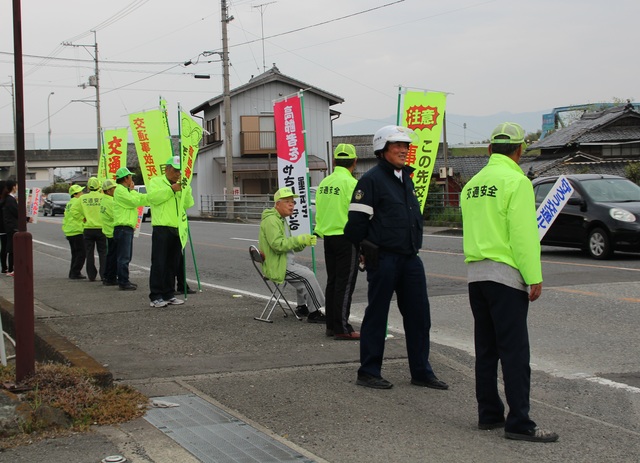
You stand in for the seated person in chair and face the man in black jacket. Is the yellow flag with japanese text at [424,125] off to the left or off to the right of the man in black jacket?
left

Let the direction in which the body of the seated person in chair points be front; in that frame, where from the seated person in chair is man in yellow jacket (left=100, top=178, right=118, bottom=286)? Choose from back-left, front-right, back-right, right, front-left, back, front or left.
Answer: back-left

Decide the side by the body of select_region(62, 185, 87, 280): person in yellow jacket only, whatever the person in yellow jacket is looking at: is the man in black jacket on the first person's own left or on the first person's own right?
on the first person's own right

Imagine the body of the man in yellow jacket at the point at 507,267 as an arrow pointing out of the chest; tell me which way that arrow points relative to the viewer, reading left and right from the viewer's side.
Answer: facing away from the viewer and to the right of the viewer

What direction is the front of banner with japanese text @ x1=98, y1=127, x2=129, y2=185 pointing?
toward the camera

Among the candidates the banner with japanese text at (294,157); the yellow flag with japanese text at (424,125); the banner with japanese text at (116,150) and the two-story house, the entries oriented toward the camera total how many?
4

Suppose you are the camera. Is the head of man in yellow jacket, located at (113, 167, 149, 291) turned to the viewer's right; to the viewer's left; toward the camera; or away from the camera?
to the viewer's right

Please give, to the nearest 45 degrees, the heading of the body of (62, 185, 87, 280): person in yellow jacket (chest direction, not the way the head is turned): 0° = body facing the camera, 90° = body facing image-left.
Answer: approximately 225°

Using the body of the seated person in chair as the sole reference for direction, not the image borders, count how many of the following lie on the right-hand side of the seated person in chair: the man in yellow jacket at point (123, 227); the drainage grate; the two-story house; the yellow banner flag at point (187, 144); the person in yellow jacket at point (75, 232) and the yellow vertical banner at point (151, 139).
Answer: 1

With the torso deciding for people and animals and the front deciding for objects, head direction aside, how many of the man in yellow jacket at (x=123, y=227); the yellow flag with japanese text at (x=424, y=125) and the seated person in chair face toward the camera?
1

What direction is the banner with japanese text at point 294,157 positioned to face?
toward the camera

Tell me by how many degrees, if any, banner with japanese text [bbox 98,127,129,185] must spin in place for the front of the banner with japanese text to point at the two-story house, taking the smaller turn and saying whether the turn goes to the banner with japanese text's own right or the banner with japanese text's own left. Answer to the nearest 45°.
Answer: approximately 180°
